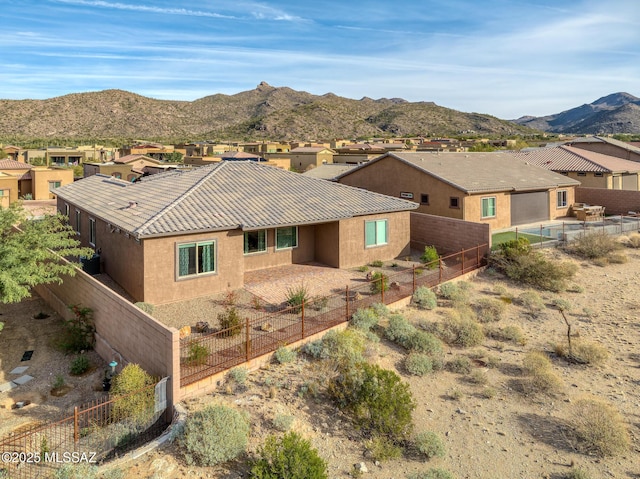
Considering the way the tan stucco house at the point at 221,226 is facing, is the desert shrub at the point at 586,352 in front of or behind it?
behind

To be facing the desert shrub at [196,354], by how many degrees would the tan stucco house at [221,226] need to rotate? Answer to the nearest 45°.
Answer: approximately 135° to its left

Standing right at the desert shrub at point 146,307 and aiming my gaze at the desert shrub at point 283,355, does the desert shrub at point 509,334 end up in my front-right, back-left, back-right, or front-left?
front-left

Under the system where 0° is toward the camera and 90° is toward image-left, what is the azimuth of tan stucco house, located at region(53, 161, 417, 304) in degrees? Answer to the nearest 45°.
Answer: approximately 135°

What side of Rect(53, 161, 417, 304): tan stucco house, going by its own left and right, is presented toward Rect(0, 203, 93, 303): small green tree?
left

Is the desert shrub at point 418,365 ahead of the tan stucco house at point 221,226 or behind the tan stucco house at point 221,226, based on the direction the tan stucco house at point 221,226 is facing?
behind

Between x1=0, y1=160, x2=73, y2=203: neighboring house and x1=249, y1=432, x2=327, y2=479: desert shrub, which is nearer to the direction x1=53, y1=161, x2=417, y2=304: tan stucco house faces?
the neighboring house

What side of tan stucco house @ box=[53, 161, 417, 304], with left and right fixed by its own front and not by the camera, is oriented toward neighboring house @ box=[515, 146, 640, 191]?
right
